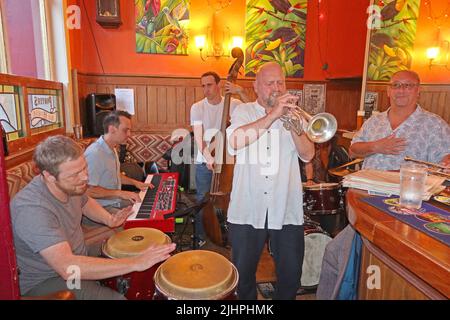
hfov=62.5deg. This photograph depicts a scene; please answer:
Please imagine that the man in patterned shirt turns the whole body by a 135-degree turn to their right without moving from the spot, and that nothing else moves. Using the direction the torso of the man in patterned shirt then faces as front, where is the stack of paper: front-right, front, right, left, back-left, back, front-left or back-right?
back-left

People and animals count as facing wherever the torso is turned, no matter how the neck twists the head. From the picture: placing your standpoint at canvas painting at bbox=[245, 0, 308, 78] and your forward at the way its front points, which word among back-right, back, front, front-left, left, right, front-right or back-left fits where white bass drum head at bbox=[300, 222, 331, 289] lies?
front

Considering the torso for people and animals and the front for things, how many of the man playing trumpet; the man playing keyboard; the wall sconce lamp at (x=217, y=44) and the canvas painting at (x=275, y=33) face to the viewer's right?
1

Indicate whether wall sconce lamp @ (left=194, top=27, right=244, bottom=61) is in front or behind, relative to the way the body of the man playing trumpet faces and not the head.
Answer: behind

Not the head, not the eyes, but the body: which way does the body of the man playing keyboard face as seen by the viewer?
to the viewer's right

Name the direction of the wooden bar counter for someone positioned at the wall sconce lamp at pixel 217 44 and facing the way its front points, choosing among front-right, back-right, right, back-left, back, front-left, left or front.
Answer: front

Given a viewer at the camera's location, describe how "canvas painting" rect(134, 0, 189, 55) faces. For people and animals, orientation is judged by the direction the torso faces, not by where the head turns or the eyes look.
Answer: facing the viewer

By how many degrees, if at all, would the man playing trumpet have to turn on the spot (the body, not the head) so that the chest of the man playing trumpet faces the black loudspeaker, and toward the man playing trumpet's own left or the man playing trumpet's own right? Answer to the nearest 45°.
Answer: approximately 135° to the man playing trumpet's own right

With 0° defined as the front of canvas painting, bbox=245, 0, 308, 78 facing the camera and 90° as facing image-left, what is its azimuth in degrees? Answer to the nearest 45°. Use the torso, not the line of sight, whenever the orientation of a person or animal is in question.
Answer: approximately 0°

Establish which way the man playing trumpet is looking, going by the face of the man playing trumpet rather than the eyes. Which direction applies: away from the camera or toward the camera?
toward the camera

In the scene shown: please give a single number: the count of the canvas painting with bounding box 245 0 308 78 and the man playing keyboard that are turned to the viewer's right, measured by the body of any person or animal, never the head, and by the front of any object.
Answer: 1

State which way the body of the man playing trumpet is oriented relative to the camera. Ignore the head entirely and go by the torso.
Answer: toward the camera

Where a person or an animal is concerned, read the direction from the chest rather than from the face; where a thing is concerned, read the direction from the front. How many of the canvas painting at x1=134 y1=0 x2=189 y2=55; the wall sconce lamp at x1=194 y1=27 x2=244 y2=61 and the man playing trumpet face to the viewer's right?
0

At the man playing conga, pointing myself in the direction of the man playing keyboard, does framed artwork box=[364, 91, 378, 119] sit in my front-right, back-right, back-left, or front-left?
front-right

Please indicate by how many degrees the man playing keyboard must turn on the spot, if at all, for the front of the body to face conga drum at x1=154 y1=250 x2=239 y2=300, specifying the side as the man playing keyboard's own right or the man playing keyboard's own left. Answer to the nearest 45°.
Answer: approximately 90° to the man playing keyboard's own right

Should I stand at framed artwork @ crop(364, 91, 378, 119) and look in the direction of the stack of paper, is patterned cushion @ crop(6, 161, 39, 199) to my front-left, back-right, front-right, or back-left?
front-right

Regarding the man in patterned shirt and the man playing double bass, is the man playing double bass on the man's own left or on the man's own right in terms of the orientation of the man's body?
on the man's own right

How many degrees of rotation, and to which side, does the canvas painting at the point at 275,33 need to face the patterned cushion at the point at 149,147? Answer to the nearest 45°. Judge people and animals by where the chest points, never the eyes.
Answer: approximately 45° to its right
